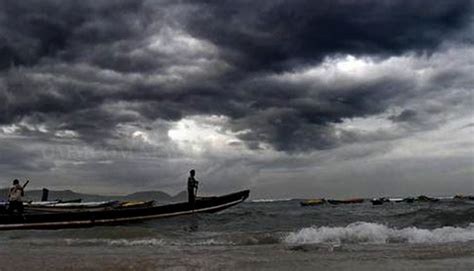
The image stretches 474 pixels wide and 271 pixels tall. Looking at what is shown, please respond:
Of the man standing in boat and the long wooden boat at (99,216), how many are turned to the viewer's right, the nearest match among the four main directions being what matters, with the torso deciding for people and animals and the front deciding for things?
2

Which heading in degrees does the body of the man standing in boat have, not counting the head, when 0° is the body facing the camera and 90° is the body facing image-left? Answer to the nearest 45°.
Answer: approximately 270°

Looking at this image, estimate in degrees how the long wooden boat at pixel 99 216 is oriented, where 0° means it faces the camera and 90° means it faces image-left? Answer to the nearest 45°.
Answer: approximately 270°

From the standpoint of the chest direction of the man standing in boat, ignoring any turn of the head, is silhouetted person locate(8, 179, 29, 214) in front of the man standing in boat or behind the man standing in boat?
behind
